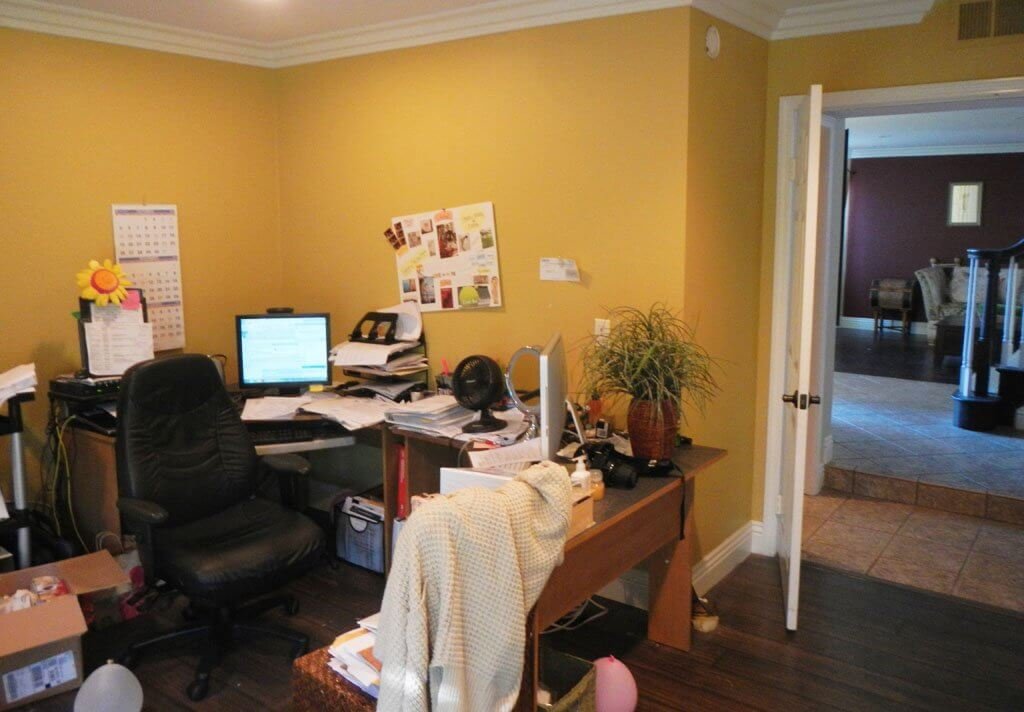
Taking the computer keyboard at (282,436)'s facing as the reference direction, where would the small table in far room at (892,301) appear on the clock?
The small table in far room is roughly at 8 o'clock from the computer keyboard.

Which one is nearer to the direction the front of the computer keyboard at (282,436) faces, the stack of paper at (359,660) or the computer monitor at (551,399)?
the stack of paper
